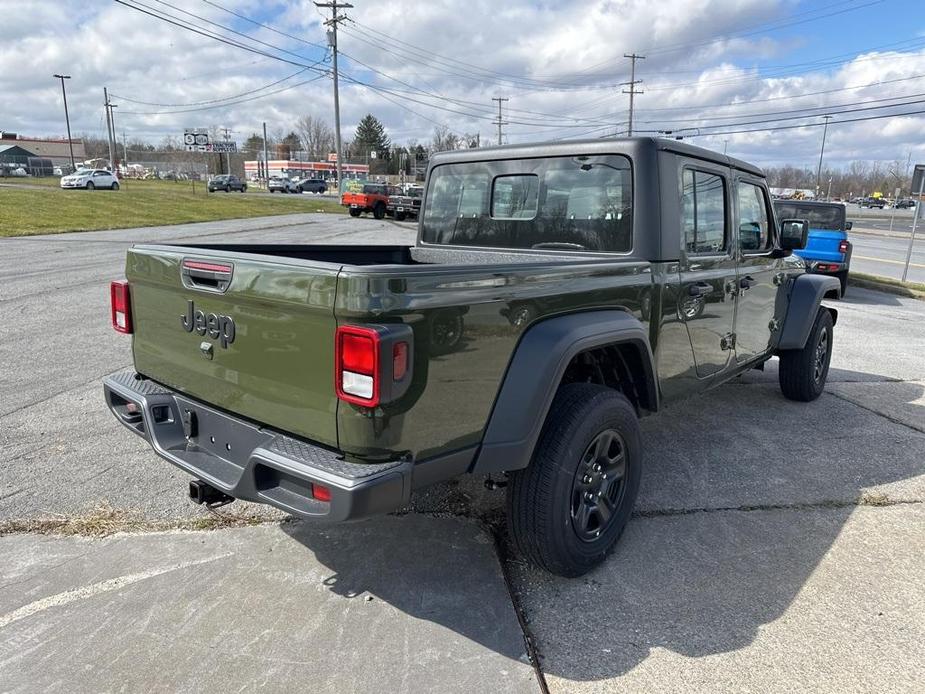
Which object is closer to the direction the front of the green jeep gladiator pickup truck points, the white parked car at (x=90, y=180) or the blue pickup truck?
the blue pickup truck

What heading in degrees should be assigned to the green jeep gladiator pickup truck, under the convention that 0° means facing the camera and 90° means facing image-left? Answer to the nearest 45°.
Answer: approximately 225°

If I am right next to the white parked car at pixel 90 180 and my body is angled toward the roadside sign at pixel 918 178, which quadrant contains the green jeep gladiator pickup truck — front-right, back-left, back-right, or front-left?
front-right

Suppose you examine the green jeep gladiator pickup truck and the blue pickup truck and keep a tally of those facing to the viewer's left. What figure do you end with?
0

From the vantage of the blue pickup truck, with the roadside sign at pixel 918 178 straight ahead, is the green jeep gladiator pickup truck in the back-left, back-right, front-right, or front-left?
back-right

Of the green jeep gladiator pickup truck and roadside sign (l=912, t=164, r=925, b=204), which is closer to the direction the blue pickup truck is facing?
the roadside sign

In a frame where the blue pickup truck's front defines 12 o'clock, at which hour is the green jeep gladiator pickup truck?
The green jeep gladiator pickup truck is roughly at 6 o'clock from the blue pickup truck.

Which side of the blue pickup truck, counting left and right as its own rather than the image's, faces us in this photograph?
back

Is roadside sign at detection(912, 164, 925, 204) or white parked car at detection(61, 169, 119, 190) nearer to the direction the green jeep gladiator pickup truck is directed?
the roadside sign

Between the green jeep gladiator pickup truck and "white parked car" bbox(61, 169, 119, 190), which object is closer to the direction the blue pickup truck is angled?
the white parked car

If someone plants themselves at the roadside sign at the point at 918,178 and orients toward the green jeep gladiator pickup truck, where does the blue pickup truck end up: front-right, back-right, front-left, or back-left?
front-right

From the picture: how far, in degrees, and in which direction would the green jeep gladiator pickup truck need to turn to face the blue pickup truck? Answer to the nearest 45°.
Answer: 0° — it already faces it

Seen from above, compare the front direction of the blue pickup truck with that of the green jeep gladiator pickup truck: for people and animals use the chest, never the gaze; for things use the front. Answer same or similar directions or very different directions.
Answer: same or similar directions

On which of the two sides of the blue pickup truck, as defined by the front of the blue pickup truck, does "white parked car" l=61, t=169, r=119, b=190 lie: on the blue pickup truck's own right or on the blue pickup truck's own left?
on the blue pickup truck's own left

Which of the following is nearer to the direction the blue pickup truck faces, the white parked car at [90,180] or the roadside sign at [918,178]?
the roadside sign

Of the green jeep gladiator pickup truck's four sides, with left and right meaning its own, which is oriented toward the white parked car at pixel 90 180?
left
